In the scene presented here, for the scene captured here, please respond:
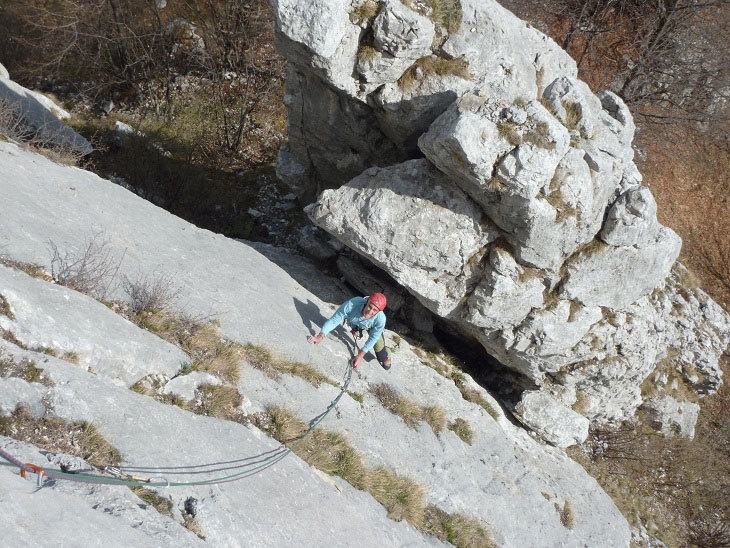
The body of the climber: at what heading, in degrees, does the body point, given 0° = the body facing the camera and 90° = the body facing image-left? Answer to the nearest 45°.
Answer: approximately 45°

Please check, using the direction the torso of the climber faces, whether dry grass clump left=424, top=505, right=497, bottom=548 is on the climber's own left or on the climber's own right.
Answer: on the climber's own left
